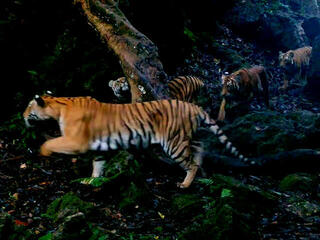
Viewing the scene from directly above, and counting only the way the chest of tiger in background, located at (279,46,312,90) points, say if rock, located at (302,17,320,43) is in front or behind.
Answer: behind

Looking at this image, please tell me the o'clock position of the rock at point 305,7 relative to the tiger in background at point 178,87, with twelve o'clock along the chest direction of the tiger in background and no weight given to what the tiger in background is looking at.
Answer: The rock is roughly at 4 o'clock from the tiger in background.

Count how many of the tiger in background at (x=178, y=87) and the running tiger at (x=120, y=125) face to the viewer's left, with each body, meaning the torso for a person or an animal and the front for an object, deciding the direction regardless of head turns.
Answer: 2

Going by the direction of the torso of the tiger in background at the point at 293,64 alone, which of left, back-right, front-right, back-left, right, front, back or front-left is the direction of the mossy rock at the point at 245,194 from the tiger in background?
front-left

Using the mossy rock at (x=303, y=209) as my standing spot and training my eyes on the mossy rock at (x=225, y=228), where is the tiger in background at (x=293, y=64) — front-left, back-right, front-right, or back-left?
back-right

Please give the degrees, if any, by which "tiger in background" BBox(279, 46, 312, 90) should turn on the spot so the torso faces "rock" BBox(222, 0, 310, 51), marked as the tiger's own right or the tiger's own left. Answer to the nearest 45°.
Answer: approximately 90° to the tiger's own right

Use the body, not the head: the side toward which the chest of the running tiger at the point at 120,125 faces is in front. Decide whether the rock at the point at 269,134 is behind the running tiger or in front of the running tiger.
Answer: behind

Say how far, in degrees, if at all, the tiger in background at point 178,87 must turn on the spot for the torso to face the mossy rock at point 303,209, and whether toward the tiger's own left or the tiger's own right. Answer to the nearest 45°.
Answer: approximately 90° to the tiger's own left

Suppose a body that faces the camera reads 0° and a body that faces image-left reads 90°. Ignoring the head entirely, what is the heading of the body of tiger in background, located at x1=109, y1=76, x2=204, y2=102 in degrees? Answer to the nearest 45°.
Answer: approximately 90°

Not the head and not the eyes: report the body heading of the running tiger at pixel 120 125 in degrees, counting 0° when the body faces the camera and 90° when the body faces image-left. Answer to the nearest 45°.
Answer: approximately 90°

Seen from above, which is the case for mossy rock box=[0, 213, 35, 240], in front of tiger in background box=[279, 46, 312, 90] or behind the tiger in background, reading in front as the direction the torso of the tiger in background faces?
in front

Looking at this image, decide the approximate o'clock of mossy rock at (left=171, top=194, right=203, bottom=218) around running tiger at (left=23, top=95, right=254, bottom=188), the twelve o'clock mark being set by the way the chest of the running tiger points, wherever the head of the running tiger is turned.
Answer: The mossy rock is roughly at 8 o'clock from the running tiger.

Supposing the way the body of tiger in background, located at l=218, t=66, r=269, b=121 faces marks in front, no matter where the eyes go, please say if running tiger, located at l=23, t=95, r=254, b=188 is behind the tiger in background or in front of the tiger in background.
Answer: in front
